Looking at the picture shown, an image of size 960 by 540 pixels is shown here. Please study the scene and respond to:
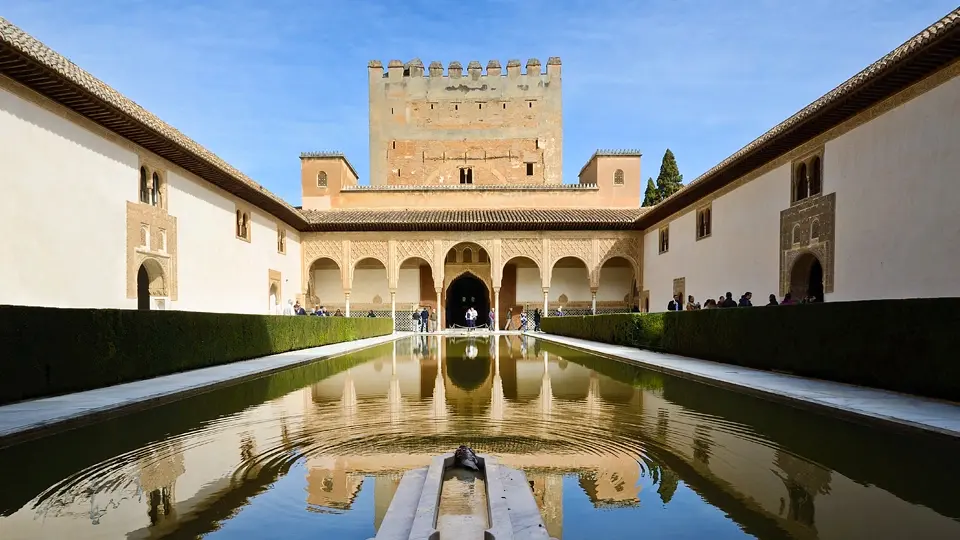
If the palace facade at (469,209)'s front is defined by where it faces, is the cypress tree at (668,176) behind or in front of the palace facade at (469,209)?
behind

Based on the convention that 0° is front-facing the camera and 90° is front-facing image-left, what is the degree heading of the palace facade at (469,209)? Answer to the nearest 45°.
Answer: approximately 0°

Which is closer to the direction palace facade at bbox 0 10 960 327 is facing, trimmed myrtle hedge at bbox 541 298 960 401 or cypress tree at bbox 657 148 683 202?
the trimmed myrtle hedge

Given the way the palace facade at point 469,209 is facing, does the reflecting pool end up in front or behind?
in front

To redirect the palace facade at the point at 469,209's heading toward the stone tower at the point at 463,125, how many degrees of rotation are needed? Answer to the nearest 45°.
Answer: approximately 180°

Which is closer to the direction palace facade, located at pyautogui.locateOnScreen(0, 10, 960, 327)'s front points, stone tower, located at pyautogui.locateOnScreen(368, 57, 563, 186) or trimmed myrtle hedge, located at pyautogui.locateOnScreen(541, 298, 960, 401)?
the trimmed myrtle hedge

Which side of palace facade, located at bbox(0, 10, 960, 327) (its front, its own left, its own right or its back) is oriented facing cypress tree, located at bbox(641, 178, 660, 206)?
back
